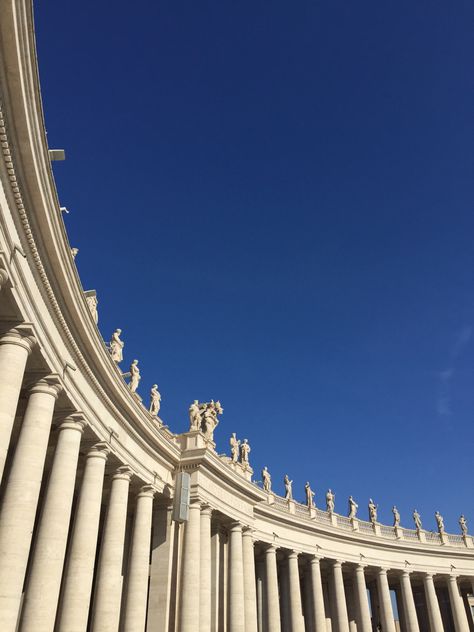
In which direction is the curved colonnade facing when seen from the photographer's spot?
facing the viewer and to the right of the viewer
